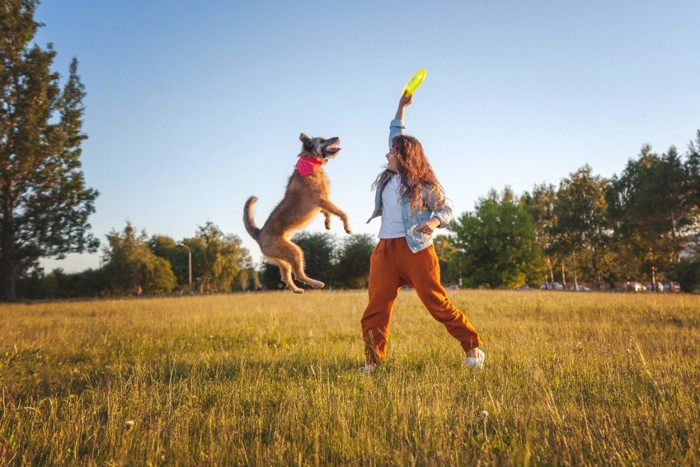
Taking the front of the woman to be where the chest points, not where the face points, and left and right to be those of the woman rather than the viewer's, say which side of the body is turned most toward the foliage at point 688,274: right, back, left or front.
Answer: back

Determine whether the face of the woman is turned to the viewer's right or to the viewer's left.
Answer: to the viewer's left

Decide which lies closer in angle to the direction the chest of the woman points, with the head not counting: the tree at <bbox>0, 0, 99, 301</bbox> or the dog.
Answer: the dog

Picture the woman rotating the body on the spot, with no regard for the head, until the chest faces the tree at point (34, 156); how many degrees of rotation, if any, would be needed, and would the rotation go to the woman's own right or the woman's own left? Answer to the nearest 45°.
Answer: approximately 90° to the woman's own right

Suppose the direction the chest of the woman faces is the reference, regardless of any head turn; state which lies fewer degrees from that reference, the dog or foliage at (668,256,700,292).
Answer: the dog

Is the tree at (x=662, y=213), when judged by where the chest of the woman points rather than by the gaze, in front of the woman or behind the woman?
behind
